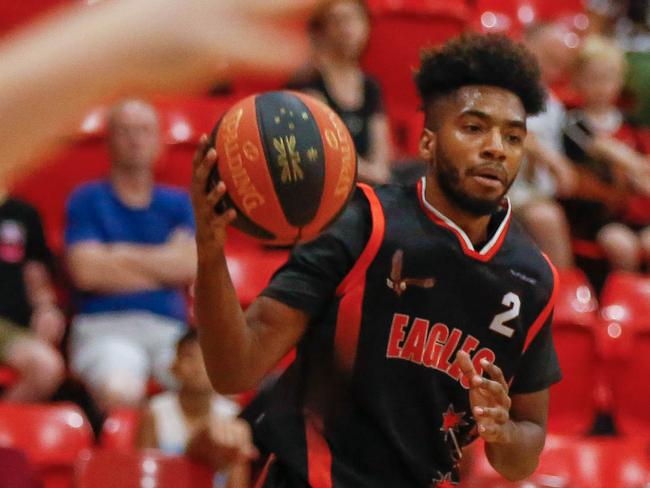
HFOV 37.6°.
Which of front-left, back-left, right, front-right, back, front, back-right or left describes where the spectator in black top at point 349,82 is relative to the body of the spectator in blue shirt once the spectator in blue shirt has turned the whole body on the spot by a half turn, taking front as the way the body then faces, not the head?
front-right

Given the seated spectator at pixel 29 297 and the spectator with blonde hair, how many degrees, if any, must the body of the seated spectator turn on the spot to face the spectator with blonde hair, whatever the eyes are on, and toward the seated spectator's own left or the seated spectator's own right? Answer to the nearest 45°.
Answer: approximately 90° to the seated spectator's own left

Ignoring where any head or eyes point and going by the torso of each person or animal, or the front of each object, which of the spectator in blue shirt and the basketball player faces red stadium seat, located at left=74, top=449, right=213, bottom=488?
the spectator in blue shirt

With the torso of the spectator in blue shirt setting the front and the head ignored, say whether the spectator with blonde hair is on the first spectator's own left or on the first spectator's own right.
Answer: on the first spectator's own left

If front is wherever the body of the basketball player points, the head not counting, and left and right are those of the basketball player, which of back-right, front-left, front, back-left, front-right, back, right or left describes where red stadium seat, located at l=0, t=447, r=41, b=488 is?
back-right

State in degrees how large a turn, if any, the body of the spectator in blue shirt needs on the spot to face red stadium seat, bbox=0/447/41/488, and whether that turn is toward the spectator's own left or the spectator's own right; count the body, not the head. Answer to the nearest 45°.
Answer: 0° — they already face it

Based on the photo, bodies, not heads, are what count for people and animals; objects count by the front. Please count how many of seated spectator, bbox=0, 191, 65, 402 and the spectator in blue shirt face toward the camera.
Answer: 2
